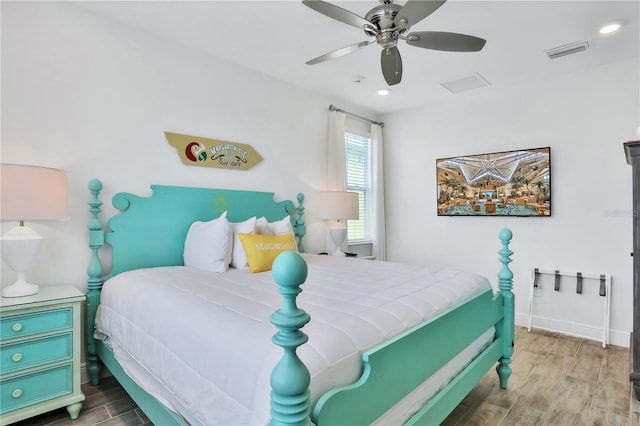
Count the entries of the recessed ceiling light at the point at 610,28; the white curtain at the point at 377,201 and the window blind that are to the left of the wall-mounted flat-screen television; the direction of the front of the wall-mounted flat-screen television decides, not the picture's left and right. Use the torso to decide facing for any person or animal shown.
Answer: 1

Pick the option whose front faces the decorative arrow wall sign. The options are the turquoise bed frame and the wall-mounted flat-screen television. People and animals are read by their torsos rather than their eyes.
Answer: the wall-mounted flat-screen television

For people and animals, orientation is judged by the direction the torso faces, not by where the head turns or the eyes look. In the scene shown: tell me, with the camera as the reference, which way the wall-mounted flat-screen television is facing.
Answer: facing the viewer and to the left of the viewer

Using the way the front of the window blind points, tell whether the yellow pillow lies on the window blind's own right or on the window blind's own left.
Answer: on the window blind's own right

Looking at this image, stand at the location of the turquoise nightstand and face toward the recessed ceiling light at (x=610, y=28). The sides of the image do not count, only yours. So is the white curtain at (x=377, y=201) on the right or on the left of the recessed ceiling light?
left

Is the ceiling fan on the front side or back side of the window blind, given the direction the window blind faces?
on the front side

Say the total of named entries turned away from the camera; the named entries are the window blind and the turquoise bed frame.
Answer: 0

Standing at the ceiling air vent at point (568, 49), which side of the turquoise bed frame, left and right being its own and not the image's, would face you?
left

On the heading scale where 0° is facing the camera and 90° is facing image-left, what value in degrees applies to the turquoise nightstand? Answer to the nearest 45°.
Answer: approximately 315°

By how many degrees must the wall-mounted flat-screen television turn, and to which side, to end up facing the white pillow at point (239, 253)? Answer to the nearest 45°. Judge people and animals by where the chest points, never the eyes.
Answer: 0° — it already faces it

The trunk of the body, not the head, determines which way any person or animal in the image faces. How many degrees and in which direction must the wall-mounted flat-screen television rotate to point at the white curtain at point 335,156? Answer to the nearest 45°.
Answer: approximately 45° to its right

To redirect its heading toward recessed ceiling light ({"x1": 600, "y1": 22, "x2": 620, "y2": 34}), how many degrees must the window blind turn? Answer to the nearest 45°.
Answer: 0° — it already faces it

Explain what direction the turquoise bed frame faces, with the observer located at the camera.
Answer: facing the viewer and to the right of the viewer

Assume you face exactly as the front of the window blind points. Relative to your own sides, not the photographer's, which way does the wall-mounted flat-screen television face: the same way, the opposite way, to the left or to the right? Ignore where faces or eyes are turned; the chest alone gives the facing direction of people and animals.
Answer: to the right
